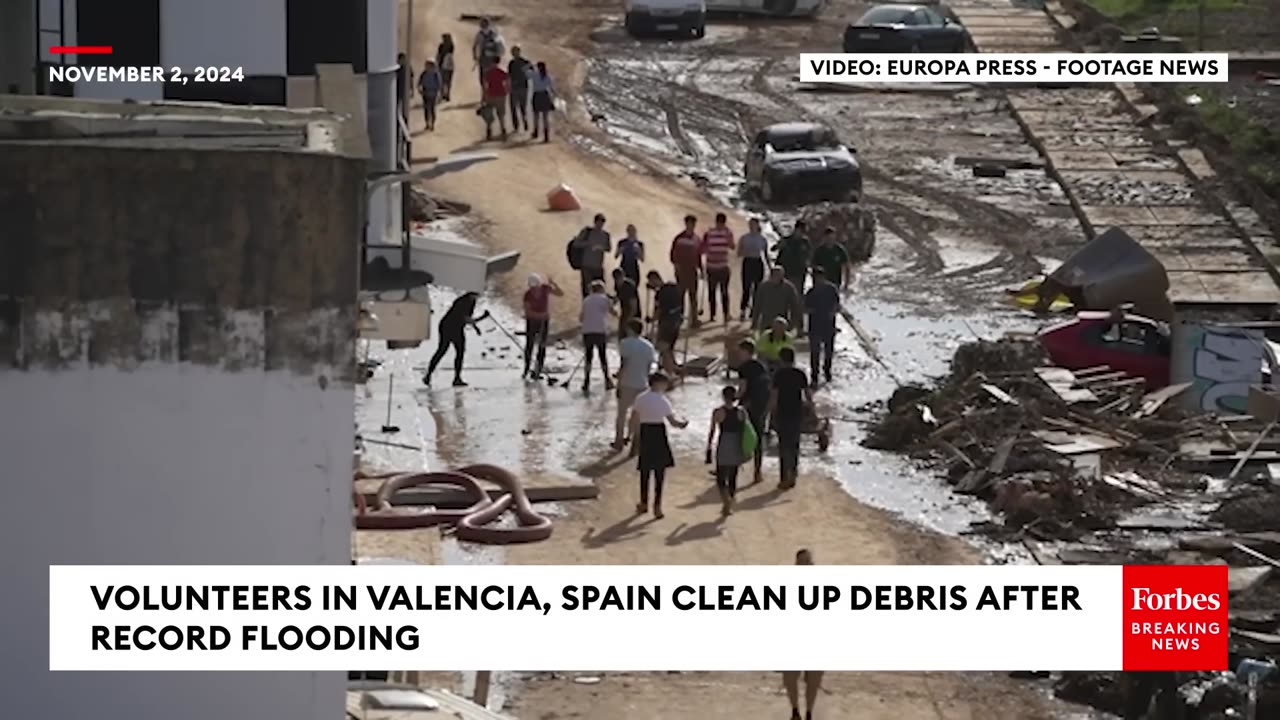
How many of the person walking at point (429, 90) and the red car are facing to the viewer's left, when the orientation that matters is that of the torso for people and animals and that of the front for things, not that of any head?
1

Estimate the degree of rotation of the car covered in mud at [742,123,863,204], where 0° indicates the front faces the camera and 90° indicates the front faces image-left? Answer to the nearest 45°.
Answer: approximately 0°

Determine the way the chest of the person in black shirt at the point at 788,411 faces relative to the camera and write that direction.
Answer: away from the camera

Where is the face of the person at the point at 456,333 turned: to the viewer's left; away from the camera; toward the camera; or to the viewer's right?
to the viewer's right

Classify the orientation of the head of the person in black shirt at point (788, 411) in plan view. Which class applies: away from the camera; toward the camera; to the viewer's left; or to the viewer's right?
away from the camera

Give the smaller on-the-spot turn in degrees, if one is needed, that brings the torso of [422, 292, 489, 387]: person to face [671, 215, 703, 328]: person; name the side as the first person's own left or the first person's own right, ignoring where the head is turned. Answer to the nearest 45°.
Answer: approximately 45° to the first person's own left

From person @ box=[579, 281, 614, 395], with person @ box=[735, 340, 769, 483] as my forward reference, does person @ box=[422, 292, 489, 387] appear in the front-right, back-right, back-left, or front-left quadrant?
back-right

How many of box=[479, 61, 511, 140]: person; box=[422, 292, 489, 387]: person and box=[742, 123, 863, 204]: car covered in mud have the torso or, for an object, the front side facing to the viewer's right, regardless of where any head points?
1

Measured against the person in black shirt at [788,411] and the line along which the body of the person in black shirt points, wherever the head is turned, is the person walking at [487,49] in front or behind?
in front

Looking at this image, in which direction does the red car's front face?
to the viewer's left
